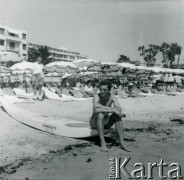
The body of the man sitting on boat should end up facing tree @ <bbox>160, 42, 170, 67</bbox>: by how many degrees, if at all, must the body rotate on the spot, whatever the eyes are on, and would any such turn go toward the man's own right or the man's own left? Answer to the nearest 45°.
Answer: approximately 135° to the man's own left

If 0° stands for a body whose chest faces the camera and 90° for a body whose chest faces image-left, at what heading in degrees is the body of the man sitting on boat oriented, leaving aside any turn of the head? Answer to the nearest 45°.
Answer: approximately 315°

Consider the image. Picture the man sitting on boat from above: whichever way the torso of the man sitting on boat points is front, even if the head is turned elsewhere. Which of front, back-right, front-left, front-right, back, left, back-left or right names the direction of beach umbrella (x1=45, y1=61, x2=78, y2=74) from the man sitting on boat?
back-left

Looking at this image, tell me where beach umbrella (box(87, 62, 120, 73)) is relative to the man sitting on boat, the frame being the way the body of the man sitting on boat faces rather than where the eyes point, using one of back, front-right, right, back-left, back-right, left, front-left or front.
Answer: back-left

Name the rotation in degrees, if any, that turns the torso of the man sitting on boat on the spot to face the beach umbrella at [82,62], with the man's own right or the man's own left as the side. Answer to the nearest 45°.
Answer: approximately 135° to the man's own left

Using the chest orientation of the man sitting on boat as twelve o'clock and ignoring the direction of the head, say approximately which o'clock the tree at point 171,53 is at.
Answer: The tree is roughly at 8 o'clock from the man sitting on boat.

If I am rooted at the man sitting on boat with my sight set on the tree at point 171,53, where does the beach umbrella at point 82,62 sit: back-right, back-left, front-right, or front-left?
front-left

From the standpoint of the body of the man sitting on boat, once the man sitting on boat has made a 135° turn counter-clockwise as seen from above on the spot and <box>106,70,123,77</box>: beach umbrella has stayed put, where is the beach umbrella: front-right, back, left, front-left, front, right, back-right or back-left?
front
